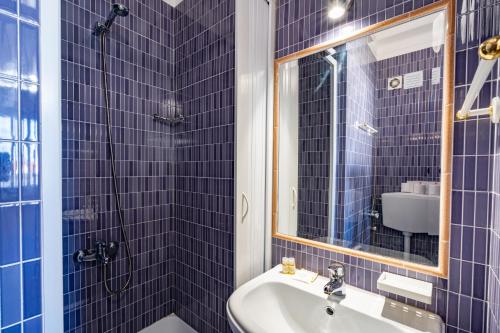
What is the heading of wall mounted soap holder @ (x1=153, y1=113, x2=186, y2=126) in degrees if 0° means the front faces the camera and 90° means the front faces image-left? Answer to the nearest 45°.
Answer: approximately 0°

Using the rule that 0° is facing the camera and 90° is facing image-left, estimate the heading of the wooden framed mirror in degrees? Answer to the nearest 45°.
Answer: approximately 45°

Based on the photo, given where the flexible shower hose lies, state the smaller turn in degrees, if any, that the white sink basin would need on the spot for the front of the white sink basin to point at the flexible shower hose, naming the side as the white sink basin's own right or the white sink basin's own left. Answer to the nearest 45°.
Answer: approximately 45° to the white sink basin's own right

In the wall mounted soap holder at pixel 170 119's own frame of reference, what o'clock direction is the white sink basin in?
The white sink basin is roughly at 11 o'clock from the wall mounted soap holder.
